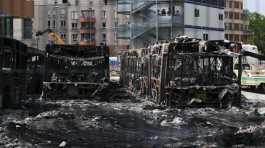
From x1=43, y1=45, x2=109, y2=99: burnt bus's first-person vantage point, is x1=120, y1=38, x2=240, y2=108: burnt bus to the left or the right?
on its left

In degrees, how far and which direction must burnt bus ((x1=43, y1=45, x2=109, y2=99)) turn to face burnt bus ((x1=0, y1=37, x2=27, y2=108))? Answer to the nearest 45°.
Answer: approximately 45° to its right

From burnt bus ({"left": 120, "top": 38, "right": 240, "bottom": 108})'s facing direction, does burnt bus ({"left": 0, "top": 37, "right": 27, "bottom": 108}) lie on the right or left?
on its right

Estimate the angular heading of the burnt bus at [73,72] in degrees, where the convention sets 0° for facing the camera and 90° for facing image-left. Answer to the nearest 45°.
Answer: approximately 0°

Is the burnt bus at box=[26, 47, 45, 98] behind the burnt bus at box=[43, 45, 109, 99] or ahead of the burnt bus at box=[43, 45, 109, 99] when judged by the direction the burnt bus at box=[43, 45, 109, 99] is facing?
behind
